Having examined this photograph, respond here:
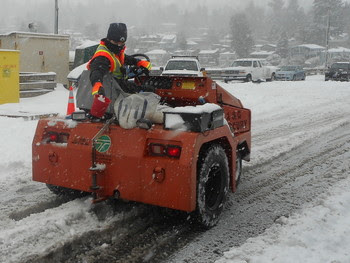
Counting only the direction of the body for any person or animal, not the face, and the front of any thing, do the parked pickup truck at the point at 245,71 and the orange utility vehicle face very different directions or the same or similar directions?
very different directions

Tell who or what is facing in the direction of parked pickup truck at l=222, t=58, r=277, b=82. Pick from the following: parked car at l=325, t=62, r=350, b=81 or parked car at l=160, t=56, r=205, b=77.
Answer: parked car at l=325, t=62, r=350, b=81

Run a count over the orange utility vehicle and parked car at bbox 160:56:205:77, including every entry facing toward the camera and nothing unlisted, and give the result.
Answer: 1

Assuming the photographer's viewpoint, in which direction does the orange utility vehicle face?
facing away from the viewer and to the right of the viewer

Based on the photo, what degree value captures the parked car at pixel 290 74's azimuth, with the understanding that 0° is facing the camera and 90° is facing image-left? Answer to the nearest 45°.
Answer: approximately 45°

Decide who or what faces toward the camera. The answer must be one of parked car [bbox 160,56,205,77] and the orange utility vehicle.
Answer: the parked car

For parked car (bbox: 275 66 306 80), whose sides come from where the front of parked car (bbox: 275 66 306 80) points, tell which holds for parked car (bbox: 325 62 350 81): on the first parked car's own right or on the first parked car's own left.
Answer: on the first parked car's own left

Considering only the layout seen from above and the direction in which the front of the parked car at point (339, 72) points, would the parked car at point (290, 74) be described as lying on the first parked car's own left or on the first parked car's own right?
on the first parked car's own right

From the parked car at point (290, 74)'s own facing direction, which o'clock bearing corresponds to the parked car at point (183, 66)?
the parked car at point (183, 66) is roughly at 11 o'clock from the parked car at point (290, 74).

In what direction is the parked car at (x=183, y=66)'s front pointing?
toward the camera

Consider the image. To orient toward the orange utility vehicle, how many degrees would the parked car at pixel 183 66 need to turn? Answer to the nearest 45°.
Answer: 0° — it already faces it
